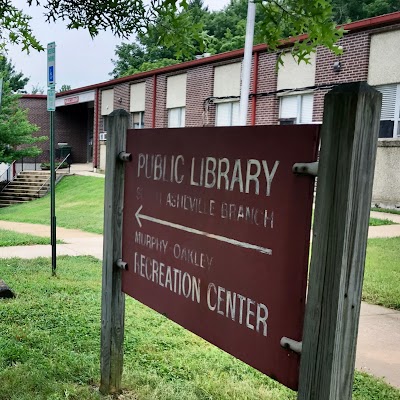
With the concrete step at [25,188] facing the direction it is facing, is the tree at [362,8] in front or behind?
behind

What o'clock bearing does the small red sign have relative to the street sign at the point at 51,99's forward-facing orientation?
The small red sign is roughly at 6 o'clock from the street sign.

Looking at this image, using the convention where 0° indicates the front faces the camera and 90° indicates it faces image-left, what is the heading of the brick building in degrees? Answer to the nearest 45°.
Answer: approximately 45°

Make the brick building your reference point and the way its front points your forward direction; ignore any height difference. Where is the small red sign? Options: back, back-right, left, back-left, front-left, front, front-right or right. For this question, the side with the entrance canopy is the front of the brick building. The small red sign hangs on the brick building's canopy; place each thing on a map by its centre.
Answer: right

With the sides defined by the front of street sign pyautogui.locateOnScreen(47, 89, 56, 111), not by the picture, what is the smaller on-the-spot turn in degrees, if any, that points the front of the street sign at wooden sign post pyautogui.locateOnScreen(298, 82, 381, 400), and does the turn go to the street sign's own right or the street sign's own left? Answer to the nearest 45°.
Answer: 0° — it already faces it

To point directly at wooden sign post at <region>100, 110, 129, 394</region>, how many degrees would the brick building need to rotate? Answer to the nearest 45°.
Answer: approximately 45° to its left

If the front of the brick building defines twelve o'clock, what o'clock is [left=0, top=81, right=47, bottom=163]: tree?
The tree is roughly at 2 o'clock from the brick building.

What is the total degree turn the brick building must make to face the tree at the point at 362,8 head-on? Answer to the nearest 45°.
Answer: approximately 180°
